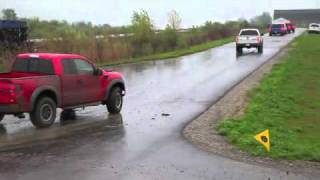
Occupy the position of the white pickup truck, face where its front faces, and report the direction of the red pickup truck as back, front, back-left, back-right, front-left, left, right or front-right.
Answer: back

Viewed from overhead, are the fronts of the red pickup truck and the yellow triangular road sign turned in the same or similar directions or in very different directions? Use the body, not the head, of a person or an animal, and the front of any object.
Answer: very different directions

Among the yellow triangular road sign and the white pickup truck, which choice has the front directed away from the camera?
the white pickup truck

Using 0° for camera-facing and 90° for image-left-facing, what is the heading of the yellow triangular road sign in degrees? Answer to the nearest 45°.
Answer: approximately 0°

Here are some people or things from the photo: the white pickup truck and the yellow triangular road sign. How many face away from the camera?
1

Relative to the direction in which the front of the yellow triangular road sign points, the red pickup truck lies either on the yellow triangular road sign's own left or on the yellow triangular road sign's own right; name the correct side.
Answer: on the yellow triangular road sign's own right

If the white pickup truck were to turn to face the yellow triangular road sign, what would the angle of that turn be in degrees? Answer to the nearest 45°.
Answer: approximately 180°

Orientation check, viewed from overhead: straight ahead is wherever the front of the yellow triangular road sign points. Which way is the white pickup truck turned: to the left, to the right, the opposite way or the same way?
the opposite way

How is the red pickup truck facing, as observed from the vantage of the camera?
facing away from the viewer and to the right of the viewer

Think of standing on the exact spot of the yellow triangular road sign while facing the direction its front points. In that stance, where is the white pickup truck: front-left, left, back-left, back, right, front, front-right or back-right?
back

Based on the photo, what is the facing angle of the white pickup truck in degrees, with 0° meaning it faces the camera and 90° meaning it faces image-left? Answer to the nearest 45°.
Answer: approximately 180°
